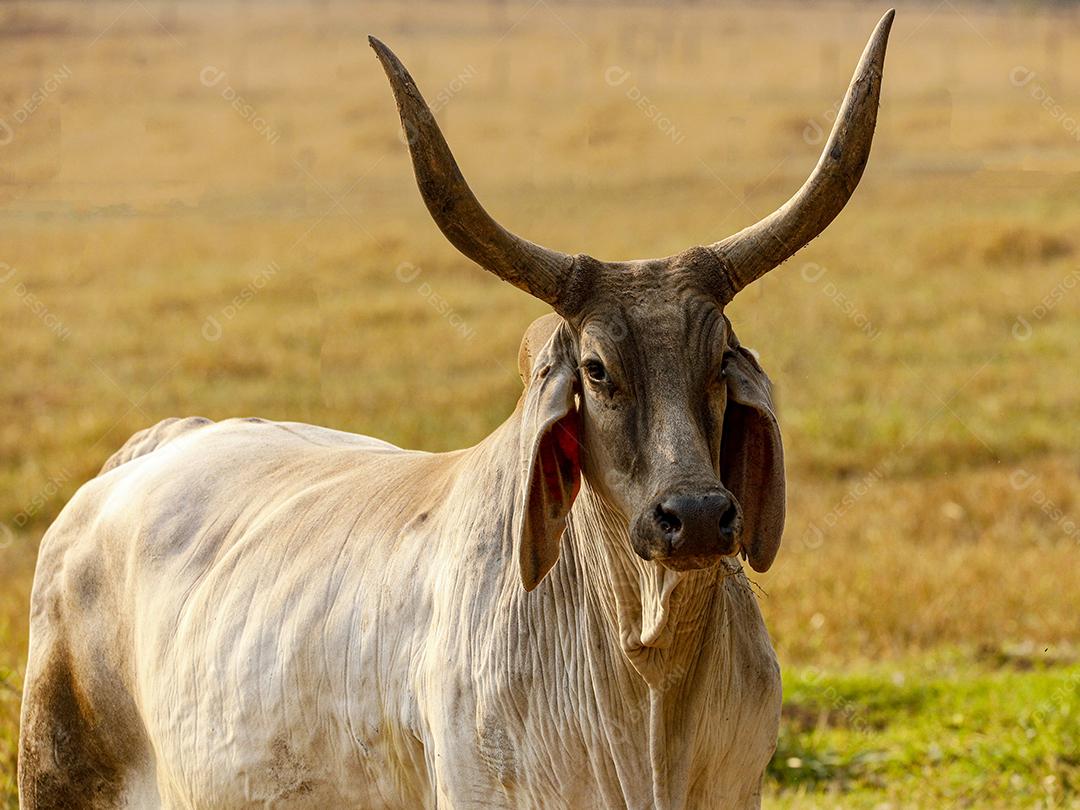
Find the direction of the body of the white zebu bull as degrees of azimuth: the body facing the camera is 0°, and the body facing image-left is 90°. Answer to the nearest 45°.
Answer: approximately 315°
